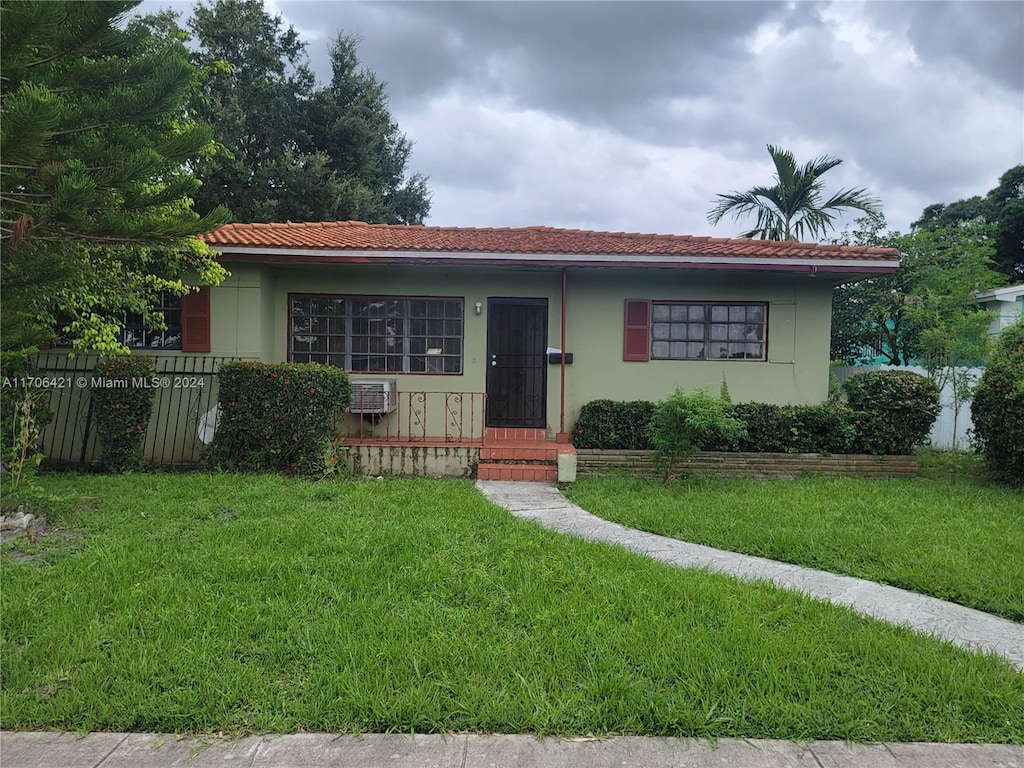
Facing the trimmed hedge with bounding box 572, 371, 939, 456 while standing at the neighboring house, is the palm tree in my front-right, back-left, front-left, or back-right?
front-right

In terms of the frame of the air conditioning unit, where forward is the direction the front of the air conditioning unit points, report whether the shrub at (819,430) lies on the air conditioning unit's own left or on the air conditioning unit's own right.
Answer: on the air conditioning unit's own left

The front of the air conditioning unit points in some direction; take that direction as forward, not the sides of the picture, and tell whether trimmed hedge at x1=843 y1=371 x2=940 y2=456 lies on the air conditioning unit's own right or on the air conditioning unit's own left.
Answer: on the air conditioning unit's own left

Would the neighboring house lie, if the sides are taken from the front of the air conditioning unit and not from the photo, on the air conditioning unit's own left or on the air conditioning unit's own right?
on the air conditioning unit's own left

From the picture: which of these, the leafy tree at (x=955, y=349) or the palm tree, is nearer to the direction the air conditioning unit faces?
the leafy tree

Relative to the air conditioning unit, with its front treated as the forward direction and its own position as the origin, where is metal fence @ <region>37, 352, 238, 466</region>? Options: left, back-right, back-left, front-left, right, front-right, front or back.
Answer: right

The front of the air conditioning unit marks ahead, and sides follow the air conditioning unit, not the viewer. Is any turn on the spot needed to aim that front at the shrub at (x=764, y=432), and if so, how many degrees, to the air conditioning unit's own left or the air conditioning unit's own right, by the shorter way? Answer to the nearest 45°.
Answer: approximately 90° to the air conditioning unit's own left

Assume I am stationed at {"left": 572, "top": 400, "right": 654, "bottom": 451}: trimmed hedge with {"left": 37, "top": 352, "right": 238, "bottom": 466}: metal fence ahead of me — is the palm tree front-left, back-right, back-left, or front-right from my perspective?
back-right

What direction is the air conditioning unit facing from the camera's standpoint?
toward the camera

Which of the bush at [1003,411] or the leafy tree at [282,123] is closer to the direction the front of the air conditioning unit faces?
the bush

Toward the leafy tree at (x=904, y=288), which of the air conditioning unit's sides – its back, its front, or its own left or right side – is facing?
left

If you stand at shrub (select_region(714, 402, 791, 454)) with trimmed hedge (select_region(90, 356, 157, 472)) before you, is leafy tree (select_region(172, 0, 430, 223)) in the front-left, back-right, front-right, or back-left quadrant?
front-right

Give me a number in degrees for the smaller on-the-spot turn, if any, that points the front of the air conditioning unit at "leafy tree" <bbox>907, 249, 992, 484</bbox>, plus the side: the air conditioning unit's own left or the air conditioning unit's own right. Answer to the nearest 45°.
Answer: approximately 90° to the air conditioning unit's own left

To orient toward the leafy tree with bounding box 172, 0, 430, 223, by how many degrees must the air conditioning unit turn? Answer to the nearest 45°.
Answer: approximately 180°

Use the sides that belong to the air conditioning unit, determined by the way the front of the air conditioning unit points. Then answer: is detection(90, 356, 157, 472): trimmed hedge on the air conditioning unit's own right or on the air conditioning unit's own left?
on the air conditioning unit's own right
